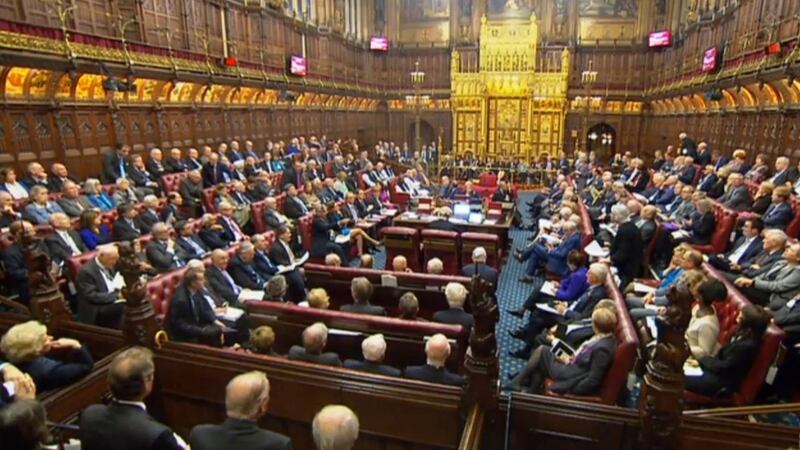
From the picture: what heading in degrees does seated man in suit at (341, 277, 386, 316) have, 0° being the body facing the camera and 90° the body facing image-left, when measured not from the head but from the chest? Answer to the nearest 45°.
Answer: approximately 180°

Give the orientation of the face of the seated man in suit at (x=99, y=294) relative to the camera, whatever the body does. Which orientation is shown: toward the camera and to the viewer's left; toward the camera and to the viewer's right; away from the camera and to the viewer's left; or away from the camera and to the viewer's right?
toward the camera and to the viewer's right

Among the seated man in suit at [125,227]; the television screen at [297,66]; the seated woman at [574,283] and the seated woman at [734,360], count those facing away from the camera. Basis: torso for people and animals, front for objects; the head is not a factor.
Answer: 0

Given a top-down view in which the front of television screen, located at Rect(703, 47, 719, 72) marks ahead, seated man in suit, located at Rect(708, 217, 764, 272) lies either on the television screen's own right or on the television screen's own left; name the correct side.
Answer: on the television screen's own left

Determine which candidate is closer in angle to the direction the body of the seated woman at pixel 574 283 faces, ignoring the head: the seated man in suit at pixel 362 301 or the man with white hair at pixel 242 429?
the seated man in suit

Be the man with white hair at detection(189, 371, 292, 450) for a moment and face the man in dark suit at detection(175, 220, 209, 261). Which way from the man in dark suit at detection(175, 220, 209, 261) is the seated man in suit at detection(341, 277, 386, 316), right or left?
right

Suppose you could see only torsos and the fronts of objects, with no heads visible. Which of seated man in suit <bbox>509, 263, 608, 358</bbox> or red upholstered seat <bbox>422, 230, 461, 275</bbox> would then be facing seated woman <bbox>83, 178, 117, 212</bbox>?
the seated man in suit

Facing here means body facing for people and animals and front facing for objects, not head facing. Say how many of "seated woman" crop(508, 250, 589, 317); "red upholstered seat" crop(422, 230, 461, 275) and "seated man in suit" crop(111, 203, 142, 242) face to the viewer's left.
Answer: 1

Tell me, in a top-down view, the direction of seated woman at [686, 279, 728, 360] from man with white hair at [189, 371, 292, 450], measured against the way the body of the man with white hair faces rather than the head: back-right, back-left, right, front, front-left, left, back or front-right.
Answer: right

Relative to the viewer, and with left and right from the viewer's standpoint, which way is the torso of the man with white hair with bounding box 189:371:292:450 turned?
facing away from the viewer

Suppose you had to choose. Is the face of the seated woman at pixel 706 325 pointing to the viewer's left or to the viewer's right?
to the viewer's left

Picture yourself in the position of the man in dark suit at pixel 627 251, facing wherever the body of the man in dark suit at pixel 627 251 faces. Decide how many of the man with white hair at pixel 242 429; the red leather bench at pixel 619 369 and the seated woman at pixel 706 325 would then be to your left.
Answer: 3

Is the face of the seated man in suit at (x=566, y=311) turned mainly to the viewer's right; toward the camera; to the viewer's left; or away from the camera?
to the viewer's left

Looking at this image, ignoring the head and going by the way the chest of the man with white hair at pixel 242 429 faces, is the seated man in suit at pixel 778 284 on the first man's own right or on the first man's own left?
on the first man's own right

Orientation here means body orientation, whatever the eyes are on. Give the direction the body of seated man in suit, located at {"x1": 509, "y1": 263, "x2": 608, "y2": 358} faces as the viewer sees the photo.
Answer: to the viewer's left

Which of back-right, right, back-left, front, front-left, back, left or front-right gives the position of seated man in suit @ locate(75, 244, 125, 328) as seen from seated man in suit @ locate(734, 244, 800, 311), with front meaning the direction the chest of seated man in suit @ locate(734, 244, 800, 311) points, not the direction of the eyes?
front-left

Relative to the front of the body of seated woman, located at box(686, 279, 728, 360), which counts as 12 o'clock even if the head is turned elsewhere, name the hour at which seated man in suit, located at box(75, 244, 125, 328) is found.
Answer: The seated man in suit is roughly at 11 o'clock from the seated woman.

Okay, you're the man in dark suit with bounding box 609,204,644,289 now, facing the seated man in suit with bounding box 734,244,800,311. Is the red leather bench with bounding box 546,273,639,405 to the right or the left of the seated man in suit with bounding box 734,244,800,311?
right

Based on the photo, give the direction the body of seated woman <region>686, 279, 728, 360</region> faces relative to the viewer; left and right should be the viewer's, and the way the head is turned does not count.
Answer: facing to the left of the viewer

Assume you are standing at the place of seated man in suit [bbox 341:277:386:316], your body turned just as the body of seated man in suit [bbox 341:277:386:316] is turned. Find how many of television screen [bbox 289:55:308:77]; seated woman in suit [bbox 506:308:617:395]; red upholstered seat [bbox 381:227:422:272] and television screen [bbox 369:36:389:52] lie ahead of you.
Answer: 3

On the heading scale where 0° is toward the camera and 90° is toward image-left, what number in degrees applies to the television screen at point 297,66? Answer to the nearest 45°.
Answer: approximately 315°
